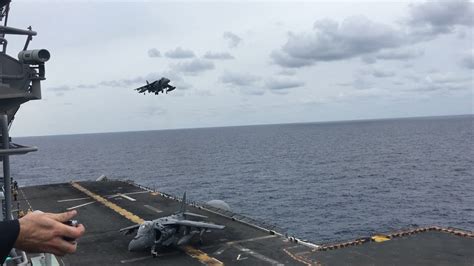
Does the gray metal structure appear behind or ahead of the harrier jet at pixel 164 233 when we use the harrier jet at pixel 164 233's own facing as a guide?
ahead

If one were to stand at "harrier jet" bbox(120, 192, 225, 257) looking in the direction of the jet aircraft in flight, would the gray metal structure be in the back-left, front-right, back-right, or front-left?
back-left

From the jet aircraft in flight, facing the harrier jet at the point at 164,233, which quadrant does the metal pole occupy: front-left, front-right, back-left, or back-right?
front-right

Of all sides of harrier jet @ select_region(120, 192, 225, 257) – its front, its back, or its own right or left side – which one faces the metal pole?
front

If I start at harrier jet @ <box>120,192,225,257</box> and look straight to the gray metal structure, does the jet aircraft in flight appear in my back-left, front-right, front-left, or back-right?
back-right

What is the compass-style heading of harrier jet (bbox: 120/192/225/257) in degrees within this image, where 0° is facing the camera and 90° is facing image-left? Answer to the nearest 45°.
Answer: approximately 45°
